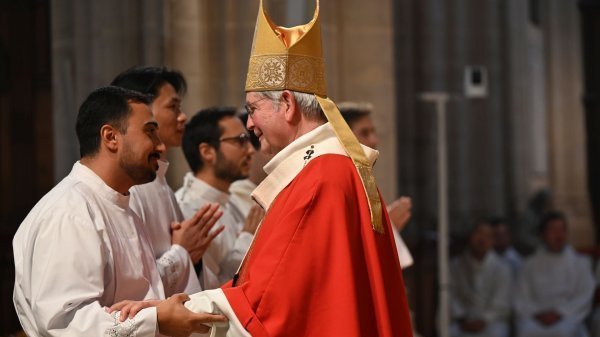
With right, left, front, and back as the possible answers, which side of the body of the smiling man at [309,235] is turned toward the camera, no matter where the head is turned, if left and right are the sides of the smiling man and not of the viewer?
left

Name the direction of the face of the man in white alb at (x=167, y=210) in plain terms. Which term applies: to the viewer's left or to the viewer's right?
to the viewer's right

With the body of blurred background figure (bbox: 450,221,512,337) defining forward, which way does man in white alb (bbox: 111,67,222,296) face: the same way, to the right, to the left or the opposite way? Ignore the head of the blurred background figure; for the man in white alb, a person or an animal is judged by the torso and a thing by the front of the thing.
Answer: to the left

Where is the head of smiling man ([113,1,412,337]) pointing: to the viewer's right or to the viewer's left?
to the viewer's left

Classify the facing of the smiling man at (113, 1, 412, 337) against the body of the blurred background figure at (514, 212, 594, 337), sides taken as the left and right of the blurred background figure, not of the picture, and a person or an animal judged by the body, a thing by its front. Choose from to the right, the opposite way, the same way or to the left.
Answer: to the right

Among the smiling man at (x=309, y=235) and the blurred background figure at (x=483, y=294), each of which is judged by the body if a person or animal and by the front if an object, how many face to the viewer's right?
0

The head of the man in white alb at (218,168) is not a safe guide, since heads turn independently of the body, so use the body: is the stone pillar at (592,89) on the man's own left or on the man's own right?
on the man's own left

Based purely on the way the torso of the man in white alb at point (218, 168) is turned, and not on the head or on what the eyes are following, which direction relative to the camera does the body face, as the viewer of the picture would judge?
to the viewer's right

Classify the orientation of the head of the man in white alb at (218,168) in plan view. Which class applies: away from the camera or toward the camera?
toward the camera

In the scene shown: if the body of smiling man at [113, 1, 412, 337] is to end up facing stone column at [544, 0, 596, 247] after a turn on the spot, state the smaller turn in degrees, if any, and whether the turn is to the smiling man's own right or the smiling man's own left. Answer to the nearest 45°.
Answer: approximately 90° to the smiling man's own right

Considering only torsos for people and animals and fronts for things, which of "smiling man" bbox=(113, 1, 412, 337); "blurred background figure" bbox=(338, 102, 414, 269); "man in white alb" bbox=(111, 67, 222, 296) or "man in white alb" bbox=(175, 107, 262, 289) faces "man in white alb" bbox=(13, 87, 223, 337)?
the smiling man

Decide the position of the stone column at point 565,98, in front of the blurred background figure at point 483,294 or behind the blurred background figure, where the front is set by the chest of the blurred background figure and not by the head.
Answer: behind

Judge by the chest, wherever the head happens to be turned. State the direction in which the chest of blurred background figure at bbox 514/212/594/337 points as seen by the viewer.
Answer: toward the camera
